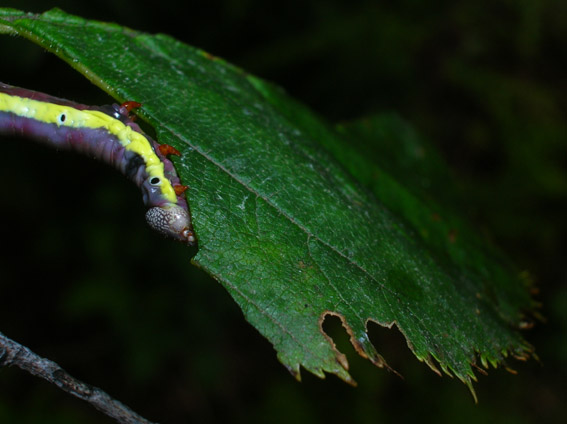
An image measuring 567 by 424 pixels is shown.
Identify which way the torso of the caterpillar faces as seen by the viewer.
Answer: to the viewer's right

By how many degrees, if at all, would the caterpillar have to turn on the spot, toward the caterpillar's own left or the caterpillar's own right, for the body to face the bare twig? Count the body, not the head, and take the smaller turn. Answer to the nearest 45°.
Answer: approximately 90° to the caterpillar's own right
